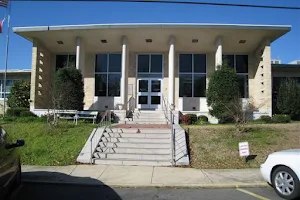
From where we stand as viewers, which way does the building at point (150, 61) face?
facing the viewer

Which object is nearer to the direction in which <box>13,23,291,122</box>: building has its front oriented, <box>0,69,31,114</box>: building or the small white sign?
the small white sign

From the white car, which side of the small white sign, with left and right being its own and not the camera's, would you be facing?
front

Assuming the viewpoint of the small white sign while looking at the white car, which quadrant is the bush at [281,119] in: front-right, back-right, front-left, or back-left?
back-left

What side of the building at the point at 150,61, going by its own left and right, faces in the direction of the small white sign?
front

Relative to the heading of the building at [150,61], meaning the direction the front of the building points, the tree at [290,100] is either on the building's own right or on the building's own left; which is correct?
on the building's own left

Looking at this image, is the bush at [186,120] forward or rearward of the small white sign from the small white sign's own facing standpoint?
rearward

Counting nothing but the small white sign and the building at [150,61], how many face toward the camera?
2

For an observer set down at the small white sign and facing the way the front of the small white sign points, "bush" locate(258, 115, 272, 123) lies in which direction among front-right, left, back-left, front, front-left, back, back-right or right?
back

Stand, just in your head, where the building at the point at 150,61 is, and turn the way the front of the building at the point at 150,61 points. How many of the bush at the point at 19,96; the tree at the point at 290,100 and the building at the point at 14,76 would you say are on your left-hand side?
1

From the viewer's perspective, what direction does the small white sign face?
toward the camera

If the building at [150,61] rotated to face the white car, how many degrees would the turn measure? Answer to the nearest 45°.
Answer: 0° — it already faces it

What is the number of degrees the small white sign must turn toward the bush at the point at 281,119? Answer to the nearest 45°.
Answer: approximately 180°

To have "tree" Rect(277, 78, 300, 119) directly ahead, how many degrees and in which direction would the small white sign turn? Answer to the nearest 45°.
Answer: approximately 180°
